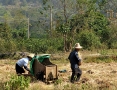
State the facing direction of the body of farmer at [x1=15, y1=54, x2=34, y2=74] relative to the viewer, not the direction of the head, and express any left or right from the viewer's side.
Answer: facing to the right of the viewer

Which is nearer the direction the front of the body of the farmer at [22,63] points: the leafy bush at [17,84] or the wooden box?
the wooden box

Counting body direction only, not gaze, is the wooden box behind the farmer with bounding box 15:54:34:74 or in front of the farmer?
in front

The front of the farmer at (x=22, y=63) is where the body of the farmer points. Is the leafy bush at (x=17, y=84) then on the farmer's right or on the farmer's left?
on the farmer's right
